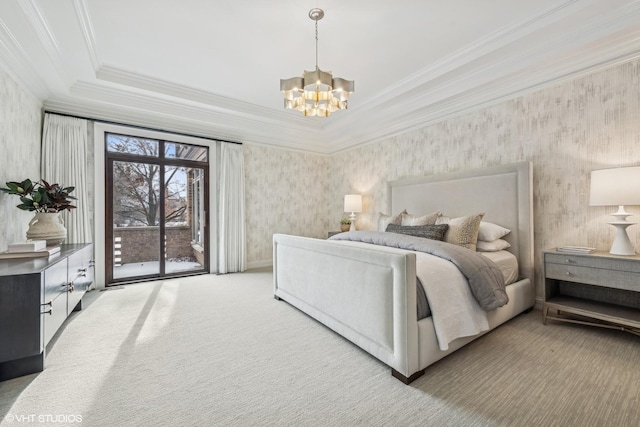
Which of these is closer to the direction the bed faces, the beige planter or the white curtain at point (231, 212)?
the beige planter

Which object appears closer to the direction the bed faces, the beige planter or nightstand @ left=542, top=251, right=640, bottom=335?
the beige planter

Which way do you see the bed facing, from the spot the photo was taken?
facing the viewer and to the left of the viewer

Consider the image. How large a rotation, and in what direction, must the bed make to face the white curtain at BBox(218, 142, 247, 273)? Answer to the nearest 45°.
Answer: approximately 90° to its right

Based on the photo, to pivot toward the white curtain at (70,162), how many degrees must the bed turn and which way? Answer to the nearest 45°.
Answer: approximately 45° to its right

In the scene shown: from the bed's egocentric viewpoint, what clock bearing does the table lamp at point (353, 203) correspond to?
The table lamp is roughly at 4 o'clock from the bed.

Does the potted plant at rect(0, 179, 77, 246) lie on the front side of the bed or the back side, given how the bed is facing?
on the front side

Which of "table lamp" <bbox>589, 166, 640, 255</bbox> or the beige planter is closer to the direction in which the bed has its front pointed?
the beige planter

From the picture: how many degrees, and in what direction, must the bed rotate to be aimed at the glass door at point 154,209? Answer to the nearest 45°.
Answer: approximately 45° to its right

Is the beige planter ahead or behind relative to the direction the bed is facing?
ahead
